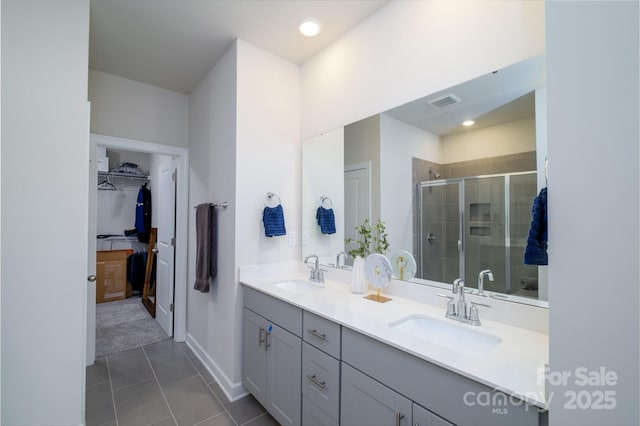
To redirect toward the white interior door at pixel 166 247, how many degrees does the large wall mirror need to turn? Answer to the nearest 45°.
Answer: approximately 45° to its right

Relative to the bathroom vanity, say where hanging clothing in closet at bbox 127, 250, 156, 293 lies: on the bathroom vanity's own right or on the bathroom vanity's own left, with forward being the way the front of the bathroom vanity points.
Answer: on the bathroom vanity's own right

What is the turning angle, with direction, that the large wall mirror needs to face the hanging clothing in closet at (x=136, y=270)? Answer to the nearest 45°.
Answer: approximately 45° to its right

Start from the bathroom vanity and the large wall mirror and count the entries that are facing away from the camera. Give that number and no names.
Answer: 0

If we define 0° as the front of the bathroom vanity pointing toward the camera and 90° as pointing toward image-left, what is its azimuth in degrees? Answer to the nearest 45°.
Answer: approximately 45°

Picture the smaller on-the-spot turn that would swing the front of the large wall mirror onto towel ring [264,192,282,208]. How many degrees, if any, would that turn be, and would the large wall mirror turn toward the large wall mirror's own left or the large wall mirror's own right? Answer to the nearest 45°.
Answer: approximately 45° to the large wall mirror's own right

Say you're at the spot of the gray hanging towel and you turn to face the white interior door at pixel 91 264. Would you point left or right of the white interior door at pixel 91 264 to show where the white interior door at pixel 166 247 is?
right
